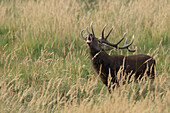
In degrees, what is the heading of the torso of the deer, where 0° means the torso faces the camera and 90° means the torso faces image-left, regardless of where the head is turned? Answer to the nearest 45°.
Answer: approximately 90°
